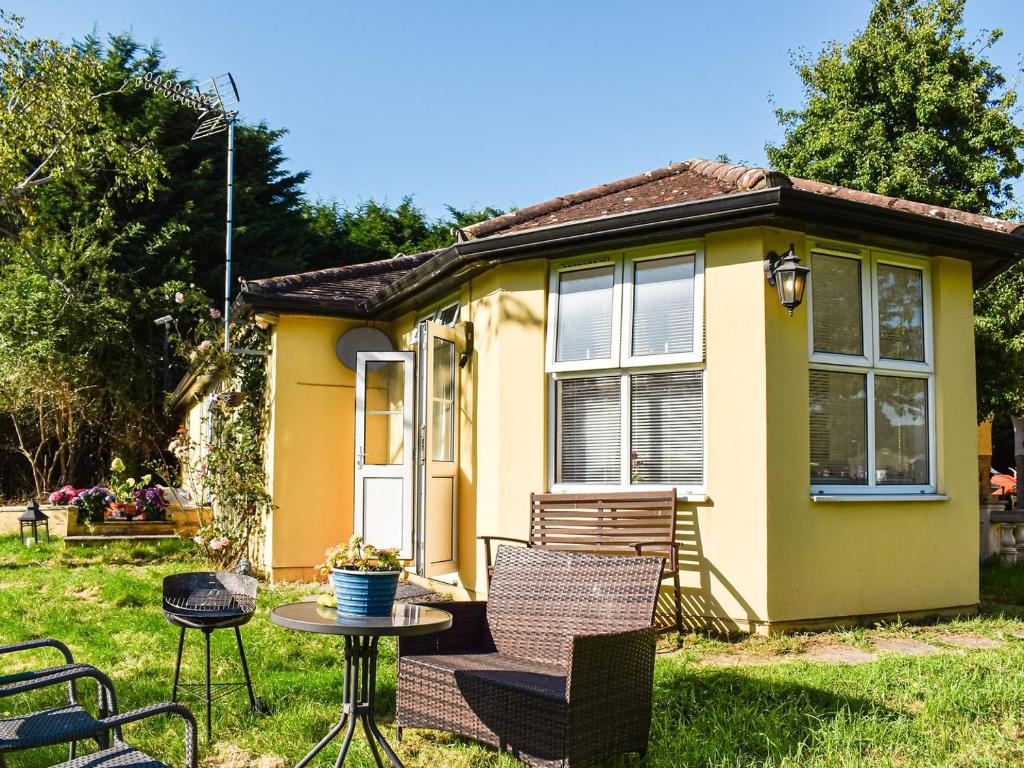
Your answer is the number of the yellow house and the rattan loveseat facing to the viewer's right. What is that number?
0

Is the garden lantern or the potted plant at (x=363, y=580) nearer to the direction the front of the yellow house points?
the potted plant

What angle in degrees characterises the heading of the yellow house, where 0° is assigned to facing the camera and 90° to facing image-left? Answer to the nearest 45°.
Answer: approximately 45°

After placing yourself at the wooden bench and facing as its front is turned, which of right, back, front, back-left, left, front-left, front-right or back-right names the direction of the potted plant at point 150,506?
right

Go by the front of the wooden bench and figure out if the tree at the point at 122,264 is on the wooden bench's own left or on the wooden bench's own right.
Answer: on the wooden bench's own right

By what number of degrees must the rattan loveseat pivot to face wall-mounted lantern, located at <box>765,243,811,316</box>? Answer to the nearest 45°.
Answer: approximately 180°

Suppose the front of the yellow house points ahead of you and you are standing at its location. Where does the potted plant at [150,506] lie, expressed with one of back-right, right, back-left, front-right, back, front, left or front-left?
right

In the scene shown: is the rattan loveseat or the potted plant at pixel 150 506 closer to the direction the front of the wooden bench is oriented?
the rattan loveseat

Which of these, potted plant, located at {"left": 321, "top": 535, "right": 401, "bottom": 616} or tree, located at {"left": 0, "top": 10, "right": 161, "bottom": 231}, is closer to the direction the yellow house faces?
the potted plant

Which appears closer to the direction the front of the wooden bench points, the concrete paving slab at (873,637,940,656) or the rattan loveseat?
the rattan loveseat

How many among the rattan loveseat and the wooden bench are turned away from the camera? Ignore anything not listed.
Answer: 0

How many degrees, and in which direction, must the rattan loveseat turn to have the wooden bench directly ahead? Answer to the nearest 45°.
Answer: approximately 135° to its right

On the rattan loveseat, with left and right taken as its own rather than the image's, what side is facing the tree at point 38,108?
right

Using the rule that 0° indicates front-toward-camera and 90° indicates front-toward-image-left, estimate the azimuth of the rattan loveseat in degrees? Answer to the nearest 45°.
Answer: approximately 45°

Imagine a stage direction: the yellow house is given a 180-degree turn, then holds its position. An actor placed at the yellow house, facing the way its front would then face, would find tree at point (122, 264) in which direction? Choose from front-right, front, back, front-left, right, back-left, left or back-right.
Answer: left
